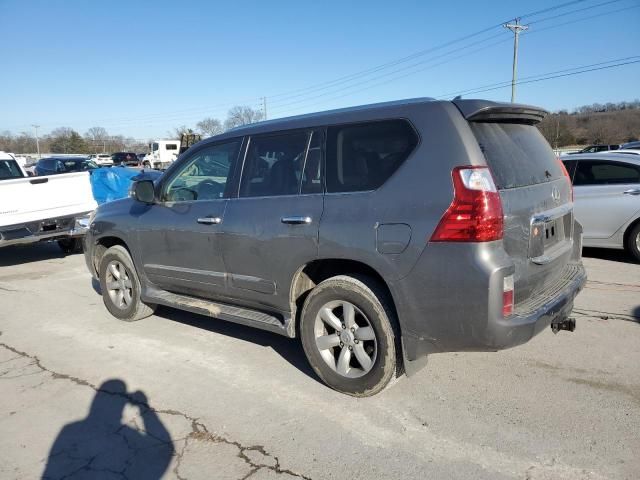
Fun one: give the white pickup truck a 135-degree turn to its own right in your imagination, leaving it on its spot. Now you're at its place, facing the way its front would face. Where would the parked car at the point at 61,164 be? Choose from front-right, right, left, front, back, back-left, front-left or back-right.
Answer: left

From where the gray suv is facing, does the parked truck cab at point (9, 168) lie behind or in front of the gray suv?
in front

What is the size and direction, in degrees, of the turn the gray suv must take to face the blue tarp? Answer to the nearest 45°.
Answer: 0° — it already faces it

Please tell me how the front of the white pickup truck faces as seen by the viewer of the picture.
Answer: facing away from the viewer and to the left of the viewer

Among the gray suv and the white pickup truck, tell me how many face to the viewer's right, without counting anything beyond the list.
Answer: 0

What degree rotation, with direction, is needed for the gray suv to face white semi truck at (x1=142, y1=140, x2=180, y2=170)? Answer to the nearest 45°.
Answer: approximately 45° to its right

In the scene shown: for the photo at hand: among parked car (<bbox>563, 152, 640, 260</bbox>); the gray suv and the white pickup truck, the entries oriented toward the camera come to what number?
0

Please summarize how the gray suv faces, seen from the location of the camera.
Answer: facing away from the viewer and to the left of the viewer

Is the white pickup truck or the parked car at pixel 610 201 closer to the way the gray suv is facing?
the white pickup truck
